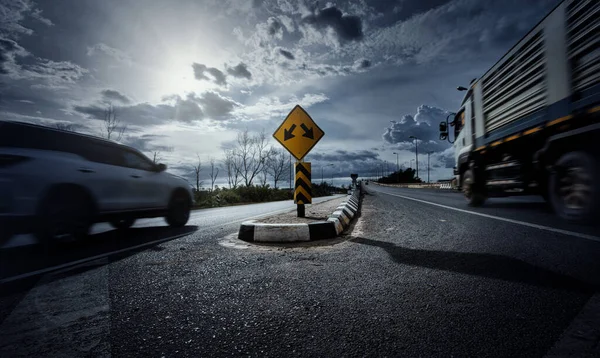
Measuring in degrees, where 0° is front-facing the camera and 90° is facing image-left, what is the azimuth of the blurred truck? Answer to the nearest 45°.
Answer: approximately 135°

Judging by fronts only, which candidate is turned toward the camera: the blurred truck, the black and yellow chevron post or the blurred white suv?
the black and yellow chevron post

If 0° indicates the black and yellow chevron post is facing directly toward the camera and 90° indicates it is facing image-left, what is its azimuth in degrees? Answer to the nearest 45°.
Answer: approximately 0°

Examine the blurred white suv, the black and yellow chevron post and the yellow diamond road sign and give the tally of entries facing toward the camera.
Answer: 2

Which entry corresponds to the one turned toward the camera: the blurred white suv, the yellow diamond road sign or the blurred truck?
the yellow diamond road sign

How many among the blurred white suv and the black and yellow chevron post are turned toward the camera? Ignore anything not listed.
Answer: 1

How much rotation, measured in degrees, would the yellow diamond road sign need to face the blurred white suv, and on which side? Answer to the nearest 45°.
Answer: approximately 45° to its right

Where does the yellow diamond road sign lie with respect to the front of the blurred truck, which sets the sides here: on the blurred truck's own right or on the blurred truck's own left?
on the blurred truck's own left

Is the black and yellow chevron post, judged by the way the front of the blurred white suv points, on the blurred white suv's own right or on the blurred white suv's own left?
on the blurred white suv's own right
